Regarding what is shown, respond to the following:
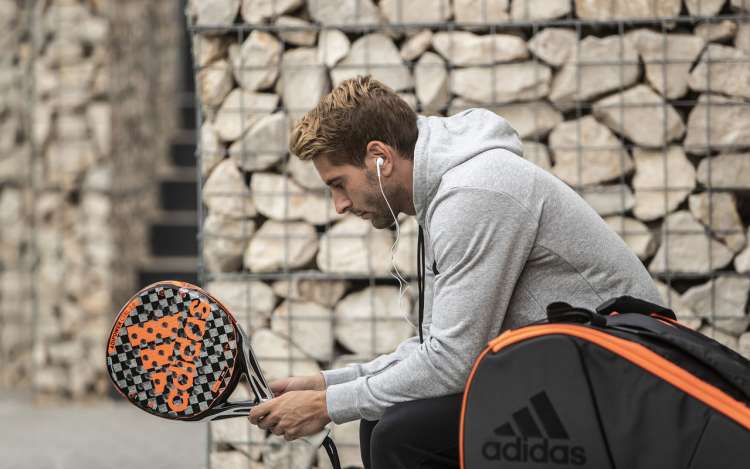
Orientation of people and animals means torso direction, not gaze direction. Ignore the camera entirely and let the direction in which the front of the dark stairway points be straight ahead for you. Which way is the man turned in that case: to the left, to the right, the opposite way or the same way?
to the right

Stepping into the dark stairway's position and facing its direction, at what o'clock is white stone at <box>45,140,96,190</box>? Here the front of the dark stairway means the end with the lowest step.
The white stone is roughly at 1 o'clock from the dark stairway.

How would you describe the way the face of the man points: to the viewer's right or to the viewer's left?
to the viewer's left

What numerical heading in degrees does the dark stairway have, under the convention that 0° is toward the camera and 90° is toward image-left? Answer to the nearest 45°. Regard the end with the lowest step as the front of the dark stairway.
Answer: approximately 0°

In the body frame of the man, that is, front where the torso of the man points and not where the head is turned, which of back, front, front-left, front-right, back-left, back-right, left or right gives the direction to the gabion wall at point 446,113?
right

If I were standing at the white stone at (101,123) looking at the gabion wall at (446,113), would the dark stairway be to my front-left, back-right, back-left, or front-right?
back-left

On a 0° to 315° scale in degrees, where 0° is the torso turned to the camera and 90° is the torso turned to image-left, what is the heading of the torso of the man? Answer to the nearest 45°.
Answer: approximately 90°

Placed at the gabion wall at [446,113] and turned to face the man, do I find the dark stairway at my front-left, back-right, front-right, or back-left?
back-right

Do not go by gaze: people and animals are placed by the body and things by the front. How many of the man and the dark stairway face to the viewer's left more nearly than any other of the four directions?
1

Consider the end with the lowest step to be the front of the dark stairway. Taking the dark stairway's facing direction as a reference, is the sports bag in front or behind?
in front

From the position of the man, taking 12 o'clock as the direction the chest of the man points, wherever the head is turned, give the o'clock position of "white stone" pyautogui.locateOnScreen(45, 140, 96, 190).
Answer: The white stone is roughly at 2 o'clock from the man.

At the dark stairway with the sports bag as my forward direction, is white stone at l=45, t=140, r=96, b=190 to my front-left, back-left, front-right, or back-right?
front-right
